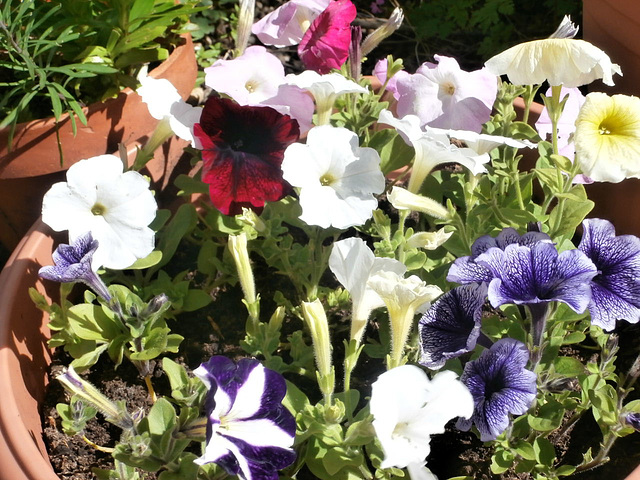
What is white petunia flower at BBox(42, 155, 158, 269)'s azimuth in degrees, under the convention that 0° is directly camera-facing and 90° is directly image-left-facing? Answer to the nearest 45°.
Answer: approximately 0°

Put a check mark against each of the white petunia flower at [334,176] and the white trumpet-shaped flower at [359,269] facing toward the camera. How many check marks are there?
1

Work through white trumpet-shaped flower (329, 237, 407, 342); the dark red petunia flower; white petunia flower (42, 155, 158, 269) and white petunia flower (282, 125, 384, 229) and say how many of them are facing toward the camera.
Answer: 3
